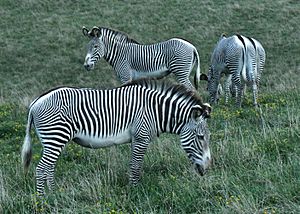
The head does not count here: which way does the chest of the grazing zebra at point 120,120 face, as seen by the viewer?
to the viewer's right

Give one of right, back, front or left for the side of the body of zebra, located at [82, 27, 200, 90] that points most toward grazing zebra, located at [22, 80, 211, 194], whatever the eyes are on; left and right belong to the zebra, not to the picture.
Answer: left

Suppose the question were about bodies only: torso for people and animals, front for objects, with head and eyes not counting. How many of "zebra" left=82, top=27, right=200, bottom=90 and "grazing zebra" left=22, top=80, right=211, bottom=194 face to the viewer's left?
1

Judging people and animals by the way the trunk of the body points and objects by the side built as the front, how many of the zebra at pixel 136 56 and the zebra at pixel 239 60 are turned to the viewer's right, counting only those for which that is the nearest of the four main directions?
0

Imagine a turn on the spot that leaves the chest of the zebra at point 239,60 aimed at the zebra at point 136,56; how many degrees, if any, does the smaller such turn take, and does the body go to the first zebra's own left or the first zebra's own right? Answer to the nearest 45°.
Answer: approximately 45° to the first zebra's own left

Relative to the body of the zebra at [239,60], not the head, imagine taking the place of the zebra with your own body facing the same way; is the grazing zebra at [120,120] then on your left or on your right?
on your left

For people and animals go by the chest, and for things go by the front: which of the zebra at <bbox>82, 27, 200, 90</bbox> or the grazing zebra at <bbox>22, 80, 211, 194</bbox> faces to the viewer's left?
the zebra

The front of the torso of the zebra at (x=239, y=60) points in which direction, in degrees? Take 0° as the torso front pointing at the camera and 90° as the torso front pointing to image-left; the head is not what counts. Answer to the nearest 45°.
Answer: approximately 135°

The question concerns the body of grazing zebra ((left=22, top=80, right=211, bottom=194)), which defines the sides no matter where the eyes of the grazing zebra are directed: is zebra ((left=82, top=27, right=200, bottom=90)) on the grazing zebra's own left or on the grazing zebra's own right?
on the grazing zebra's own left

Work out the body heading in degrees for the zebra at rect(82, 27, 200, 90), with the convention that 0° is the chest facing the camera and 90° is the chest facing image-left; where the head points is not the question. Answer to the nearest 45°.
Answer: approximately 90°

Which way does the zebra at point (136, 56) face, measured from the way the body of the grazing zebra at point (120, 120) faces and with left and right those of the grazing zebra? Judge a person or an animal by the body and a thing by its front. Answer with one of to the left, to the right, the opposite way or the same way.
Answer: the opposite way

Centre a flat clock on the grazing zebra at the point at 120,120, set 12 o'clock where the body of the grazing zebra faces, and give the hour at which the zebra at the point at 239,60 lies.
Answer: The zebra is roughly at 10 o'clock from the grazing zebra.

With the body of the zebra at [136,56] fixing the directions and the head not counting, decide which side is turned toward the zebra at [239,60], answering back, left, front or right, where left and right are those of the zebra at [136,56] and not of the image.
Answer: back

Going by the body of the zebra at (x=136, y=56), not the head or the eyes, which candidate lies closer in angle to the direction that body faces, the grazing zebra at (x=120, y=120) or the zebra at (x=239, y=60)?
the grazing zebra
